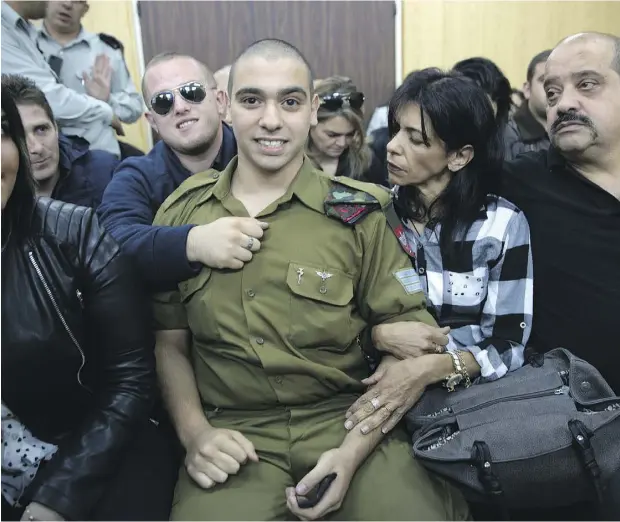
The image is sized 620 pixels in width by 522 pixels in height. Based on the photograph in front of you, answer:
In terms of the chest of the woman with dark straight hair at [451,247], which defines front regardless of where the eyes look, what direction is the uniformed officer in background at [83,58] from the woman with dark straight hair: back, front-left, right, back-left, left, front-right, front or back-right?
right

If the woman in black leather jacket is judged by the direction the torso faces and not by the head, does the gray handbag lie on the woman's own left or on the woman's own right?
on the woman's own left

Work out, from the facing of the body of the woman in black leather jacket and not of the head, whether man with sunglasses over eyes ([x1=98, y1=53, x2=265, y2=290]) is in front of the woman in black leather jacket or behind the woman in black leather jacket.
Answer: behind

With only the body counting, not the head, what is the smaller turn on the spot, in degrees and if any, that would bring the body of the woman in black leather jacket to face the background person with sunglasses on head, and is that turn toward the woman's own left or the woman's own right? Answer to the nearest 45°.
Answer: approximately 135° to the woman's own left

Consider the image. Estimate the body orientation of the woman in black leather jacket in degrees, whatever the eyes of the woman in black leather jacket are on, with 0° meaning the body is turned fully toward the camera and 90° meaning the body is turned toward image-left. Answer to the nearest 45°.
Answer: approximately 0°

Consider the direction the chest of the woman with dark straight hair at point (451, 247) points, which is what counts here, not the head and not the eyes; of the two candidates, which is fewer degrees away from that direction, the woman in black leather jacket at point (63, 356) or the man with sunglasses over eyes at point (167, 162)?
the woman in black leather jacket
